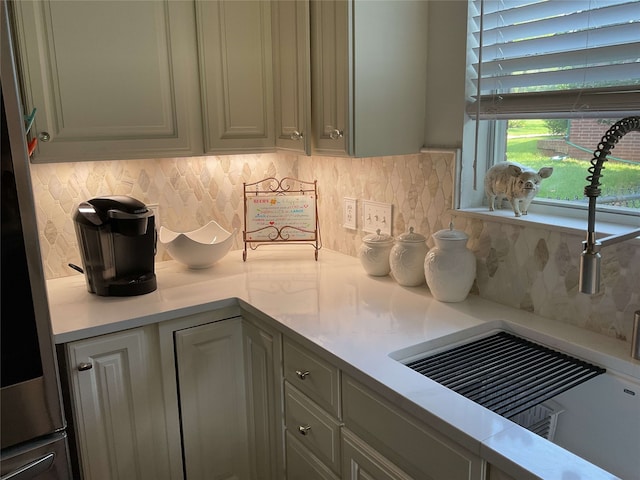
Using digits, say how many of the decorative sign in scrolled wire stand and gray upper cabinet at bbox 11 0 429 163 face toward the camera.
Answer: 2

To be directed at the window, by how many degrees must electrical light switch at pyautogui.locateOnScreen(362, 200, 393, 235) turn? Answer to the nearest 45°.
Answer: approximately 90° to its left

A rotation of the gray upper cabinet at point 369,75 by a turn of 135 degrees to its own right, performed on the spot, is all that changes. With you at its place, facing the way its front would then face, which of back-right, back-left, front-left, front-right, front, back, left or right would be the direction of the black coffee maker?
left

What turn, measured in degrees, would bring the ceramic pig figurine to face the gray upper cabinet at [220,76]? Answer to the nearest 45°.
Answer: approximately 135° to its right

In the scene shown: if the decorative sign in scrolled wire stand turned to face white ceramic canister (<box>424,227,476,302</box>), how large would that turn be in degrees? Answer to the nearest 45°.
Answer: approximately 45° to its left

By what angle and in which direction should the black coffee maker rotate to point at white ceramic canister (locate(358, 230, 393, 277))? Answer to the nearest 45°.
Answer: approximately 45° to its left

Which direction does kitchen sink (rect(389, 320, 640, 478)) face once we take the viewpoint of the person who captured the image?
facing the viewer and to the left of the viewer

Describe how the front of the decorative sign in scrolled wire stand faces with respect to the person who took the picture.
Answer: facing the viewer

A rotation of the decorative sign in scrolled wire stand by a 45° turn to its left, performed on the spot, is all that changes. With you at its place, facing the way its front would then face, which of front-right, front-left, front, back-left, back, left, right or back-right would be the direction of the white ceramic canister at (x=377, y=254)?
front

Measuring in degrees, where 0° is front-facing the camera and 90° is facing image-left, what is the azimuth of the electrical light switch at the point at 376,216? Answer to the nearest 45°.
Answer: approximately 45°
